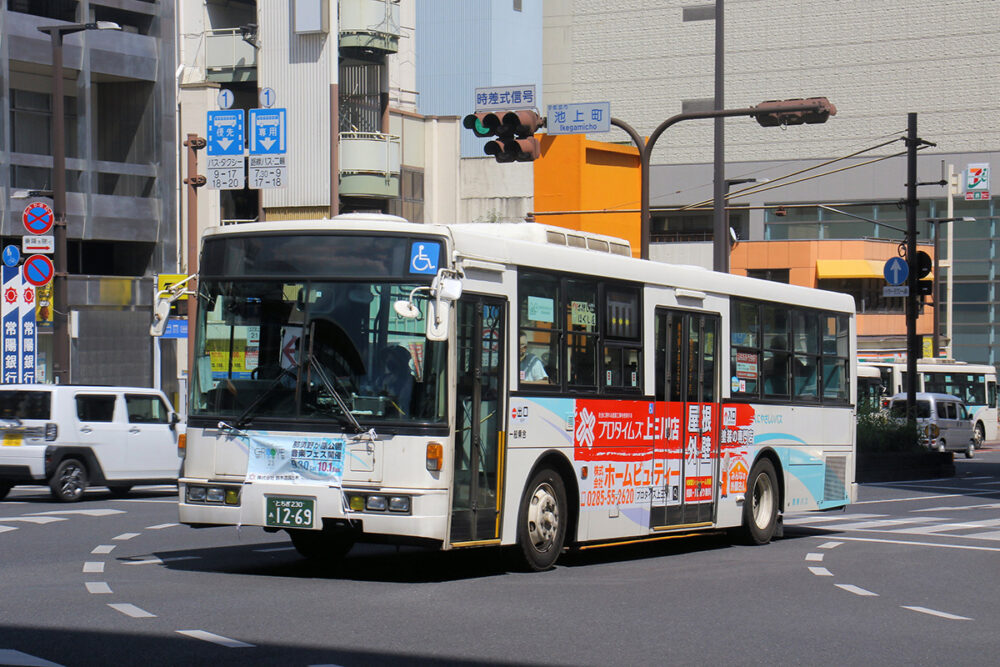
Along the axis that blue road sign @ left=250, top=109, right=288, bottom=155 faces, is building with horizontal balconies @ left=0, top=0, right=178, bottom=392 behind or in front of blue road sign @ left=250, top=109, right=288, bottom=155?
behind

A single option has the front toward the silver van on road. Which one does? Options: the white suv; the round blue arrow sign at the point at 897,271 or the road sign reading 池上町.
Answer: the white suv

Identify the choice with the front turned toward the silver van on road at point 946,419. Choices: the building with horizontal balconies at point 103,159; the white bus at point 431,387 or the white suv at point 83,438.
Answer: the white suv

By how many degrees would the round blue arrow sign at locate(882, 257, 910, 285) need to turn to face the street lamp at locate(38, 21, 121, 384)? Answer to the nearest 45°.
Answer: approximately 45° to its right

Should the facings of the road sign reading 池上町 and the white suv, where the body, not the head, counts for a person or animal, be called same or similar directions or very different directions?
very different directions

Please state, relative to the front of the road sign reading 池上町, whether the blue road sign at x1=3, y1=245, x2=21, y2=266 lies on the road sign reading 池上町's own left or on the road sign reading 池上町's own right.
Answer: on the road sign reading 池上町's own right

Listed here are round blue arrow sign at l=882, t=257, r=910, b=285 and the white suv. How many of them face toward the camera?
1

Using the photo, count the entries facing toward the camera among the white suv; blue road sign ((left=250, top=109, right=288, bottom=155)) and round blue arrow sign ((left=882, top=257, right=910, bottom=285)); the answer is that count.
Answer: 2

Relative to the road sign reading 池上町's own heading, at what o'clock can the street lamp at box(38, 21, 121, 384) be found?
The street lamp is roughly at 4 o'clock from the road sign reading 池上町.
